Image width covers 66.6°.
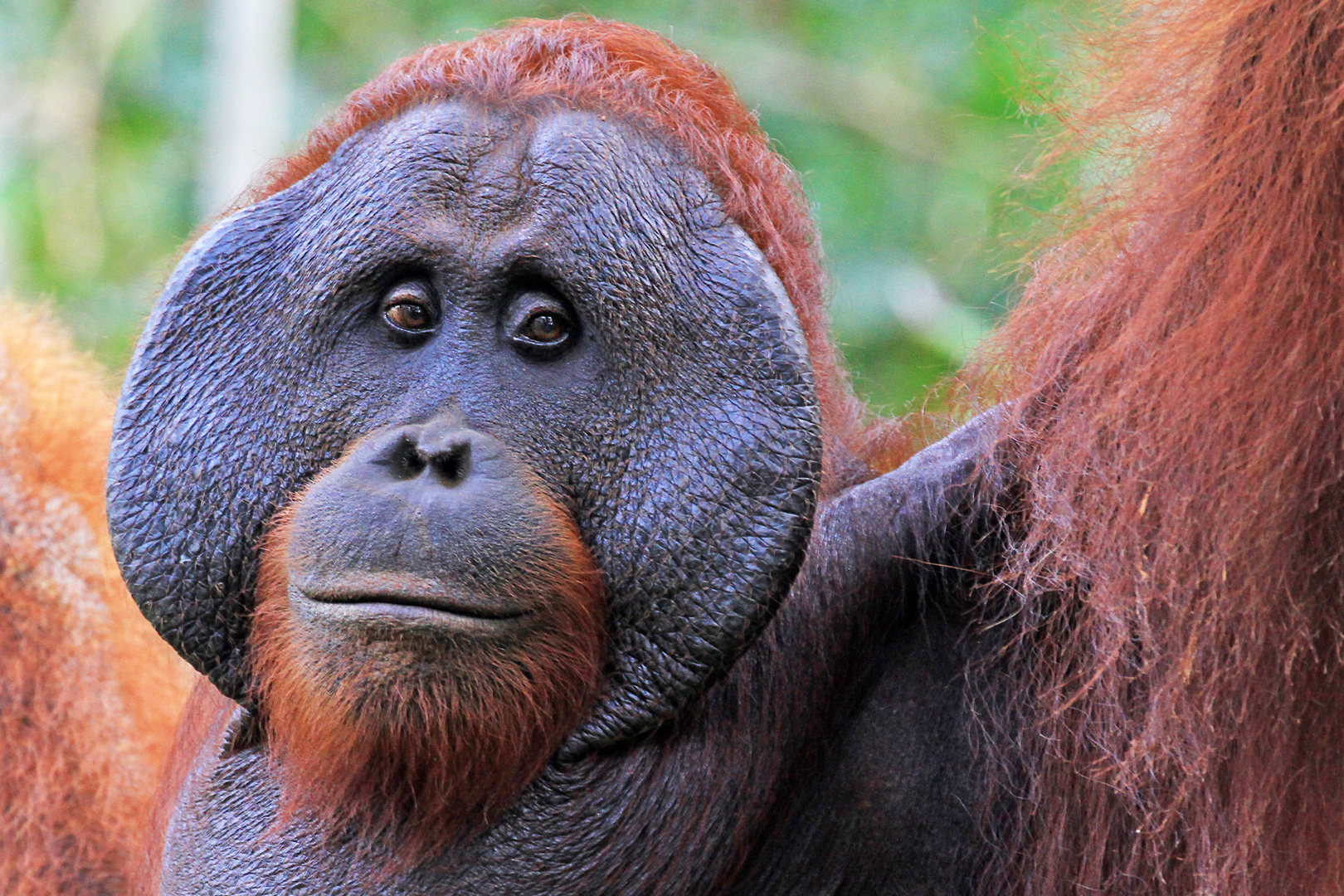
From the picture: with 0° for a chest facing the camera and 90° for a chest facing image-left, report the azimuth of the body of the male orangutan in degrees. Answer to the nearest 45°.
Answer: approximately 45°
